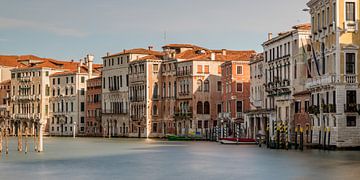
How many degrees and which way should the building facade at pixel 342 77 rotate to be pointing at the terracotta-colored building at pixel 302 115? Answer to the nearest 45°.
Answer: approximately 135° to its right

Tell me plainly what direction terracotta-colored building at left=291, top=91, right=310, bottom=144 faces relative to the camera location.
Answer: facing the viewer and to the left of the viewer

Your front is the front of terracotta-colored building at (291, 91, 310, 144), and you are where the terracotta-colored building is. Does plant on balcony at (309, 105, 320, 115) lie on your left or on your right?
on your left

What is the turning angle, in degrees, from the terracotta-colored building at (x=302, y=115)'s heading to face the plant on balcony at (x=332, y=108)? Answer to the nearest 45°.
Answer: approximately 45° to its left

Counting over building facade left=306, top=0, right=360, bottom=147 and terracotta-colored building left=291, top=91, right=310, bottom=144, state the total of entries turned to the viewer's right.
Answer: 0

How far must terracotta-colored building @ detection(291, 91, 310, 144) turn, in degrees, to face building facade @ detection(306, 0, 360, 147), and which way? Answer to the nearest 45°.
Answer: approximately 45° to its left
